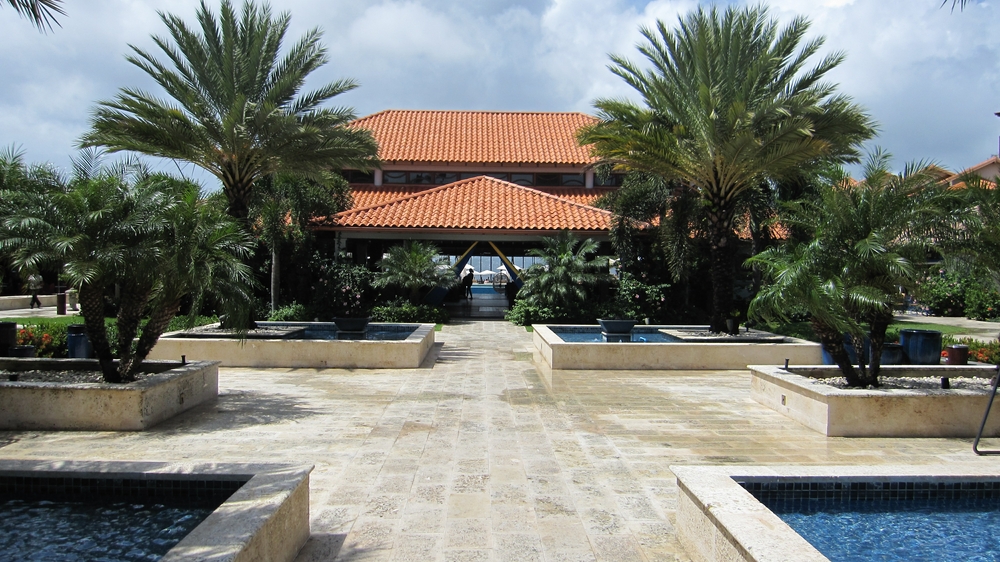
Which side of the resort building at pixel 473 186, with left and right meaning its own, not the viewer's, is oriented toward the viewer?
front

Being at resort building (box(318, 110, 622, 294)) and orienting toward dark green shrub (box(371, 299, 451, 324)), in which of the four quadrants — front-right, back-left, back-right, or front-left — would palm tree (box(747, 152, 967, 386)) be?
front-left

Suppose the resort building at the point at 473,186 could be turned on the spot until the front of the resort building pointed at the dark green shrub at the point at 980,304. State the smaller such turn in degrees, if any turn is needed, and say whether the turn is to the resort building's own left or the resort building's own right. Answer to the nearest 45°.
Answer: approximately 90° to the resort building's own left

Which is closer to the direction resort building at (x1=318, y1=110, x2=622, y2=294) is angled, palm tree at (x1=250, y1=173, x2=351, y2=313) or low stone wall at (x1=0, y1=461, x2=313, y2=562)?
the low stone wall

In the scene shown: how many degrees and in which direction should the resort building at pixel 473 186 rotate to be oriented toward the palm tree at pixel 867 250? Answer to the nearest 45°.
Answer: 0° — it already faces it

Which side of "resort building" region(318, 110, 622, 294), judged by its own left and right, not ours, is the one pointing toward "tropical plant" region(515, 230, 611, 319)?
front

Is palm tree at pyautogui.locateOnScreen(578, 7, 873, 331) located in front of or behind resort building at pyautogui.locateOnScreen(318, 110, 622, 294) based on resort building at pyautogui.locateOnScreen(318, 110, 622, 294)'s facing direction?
in front

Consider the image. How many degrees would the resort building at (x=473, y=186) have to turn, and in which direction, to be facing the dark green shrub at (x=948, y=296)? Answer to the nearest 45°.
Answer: approximately 90° to its left

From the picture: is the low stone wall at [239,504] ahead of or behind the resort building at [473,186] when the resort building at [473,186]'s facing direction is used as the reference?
ahead

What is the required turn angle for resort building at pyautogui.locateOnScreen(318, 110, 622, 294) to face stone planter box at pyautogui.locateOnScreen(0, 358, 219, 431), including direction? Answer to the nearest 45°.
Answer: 0° — it already faces it

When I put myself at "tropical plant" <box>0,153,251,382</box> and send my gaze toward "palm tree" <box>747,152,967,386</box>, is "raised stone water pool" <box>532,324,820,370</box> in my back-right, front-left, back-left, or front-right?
front-left

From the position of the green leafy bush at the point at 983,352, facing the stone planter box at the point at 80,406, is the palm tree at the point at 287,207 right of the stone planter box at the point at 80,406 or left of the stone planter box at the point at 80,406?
right

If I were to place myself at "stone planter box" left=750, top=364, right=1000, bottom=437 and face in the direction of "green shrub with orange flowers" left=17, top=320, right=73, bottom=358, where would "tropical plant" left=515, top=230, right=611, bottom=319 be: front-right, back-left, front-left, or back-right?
front-right

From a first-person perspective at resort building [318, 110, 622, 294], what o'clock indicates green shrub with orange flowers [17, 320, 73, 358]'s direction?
The green shrub with orange flowers is roughly at 1 o'clock from the resort building.

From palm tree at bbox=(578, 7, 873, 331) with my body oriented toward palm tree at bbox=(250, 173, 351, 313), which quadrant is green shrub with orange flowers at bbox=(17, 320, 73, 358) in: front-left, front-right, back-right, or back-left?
front-left

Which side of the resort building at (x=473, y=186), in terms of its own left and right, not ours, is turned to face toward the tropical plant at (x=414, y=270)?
front
